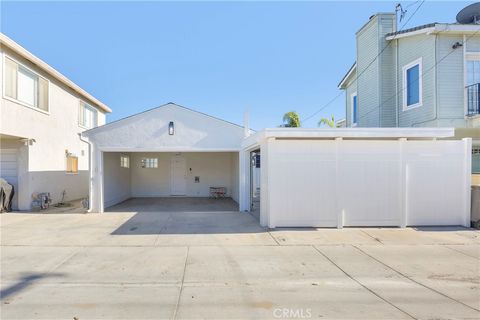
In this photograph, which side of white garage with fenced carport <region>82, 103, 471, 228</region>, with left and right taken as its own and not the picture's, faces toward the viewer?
front

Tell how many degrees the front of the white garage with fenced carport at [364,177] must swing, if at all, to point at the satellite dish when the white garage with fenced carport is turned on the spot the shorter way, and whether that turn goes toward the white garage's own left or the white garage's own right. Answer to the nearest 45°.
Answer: approximately 135° to the white garage's own left

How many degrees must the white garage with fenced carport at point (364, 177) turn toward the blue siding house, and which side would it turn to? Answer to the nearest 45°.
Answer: approximately 135° to its left

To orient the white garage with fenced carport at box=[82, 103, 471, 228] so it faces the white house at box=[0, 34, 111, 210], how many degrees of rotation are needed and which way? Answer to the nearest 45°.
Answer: approximately 90° to its right

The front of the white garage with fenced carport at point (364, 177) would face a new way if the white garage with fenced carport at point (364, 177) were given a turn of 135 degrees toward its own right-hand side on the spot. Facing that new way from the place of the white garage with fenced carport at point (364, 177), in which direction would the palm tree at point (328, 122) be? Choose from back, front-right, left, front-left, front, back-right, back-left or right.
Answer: front-right
